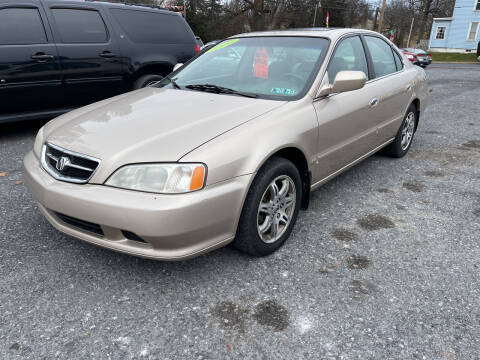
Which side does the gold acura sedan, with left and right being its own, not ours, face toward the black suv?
right

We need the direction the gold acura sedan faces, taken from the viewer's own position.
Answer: facing the viewer and to the left of the viewer

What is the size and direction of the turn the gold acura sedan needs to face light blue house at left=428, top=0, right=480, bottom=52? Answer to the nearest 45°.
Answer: approximately 180°
